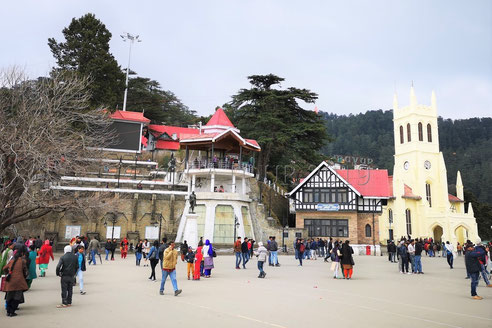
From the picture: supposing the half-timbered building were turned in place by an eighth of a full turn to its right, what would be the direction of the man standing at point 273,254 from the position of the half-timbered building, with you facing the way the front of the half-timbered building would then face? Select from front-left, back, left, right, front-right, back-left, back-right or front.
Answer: front-left

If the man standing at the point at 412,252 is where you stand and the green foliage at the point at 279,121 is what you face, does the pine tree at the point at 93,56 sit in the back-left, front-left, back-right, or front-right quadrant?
front-left

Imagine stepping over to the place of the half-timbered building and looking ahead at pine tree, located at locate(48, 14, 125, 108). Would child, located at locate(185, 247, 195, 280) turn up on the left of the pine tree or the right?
left

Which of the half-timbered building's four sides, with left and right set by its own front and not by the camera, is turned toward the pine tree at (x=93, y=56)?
right

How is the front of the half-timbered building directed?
toward the camera

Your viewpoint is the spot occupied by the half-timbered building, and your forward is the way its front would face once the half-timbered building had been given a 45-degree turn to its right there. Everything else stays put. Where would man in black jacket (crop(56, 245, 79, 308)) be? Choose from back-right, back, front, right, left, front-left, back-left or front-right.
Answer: front-left
